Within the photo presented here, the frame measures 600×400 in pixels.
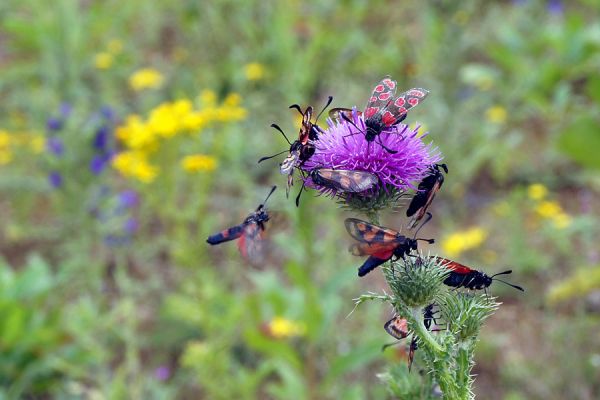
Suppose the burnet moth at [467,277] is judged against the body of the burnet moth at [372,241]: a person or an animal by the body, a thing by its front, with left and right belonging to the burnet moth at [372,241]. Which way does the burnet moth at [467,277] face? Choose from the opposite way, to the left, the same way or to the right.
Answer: the same way

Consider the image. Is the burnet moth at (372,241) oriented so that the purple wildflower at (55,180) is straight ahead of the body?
no

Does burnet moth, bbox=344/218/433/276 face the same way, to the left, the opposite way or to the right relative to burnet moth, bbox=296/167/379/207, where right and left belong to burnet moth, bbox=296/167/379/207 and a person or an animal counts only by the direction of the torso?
the opposite way

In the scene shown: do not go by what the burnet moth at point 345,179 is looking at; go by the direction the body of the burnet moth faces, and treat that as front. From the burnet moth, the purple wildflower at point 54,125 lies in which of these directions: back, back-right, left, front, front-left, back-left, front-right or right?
front-right

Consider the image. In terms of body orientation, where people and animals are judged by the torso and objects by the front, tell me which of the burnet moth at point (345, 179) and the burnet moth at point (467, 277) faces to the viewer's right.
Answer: the burnet moth at point (467, 277)

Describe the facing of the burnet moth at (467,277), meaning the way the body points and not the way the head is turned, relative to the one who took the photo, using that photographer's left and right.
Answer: facing to the right of the viewer

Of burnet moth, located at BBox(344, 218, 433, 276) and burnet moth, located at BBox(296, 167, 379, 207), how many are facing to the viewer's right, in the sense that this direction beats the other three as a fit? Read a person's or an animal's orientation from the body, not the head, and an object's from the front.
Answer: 1

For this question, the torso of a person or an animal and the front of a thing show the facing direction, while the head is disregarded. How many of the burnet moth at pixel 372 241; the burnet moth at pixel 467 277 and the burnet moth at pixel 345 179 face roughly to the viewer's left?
1

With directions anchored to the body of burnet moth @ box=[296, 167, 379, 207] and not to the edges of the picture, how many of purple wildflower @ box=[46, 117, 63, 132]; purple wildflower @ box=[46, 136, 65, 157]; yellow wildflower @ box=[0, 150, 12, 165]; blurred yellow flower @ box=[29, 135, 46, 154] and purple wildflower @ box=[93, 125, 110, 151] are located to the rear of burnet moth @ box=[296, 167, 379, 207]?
0

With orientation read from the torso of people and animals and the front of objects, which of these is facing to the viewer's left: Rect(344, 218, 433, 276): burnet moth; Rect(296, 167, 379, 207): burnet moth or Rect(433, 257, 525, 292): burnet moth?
Rect(296, 167, 379, 207): burnet moth

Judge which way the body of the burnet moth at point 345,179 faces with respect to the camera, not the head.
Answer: to the viewer's left

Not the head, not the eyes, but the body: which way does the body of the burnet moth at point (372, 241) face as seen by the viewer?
to the viewer's right
